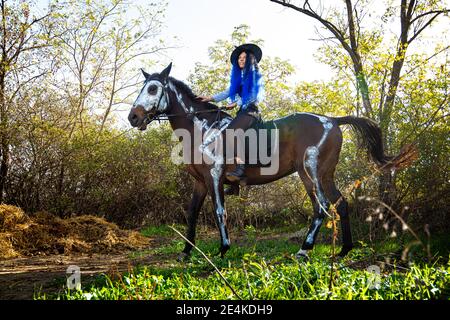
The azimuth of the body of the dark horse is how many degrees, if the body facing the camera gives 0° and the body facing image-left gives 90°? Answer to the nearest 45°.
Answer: approximately 90°

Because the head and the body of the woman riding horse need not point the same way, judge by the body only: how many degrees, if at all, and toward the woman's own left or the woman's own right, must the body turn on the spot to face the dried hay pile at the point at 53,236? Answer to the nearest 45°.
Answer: approximately 45° to the woman's own right

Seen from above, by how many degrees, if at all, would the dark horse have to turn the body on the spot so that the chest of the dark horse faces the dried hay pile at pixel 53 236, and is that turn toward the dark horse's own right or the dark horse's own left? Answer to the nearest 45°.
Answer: approximately 45° to the dark horse's own right

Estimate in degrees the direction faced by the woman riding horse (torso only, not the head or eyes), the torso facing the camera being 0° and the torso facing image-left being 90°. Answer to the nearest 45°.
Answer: approximately 90°
